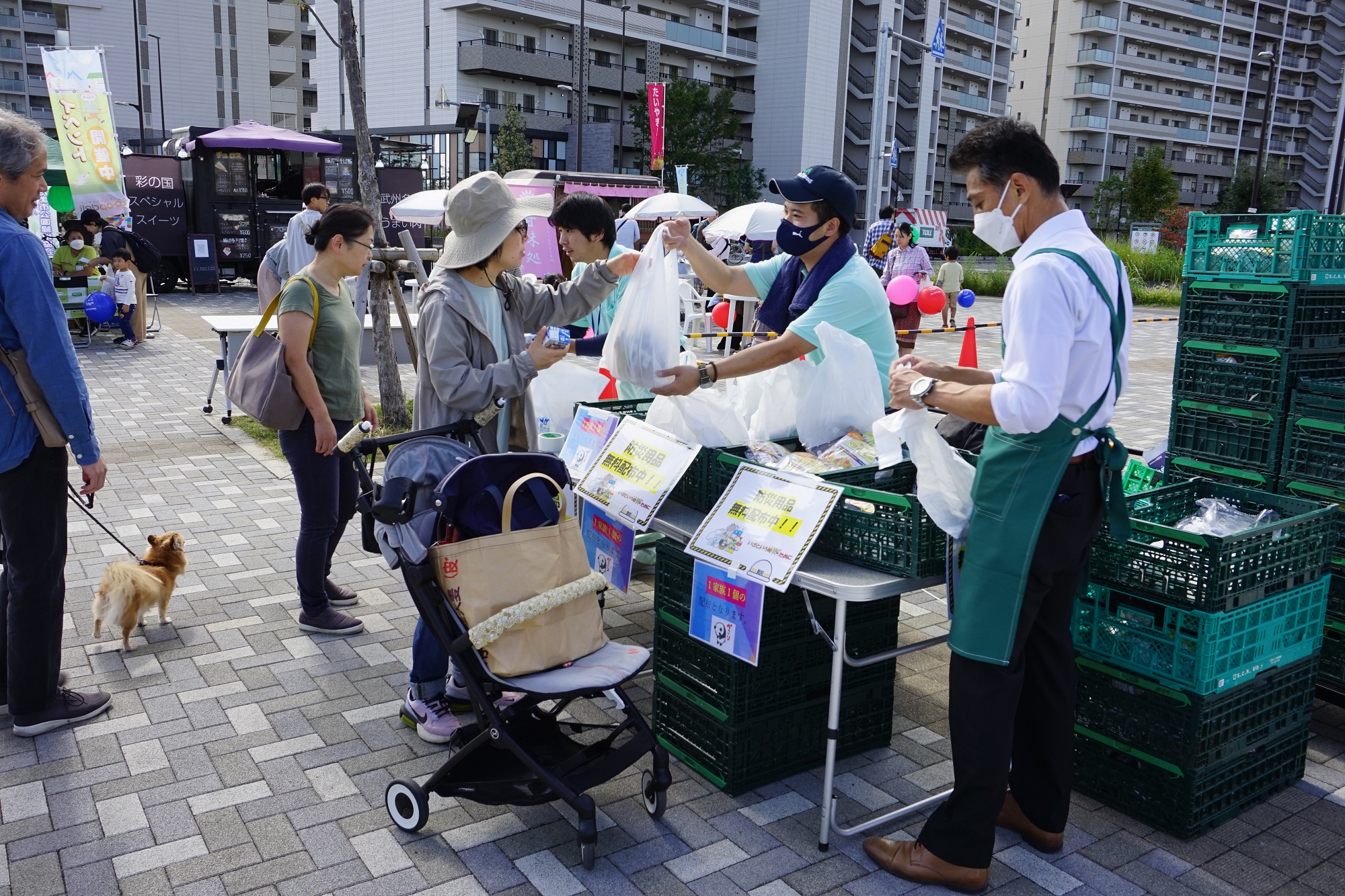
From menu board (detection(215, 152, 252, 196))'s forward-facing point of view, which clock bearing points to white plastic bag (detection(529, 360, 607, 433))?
The white plastic bag is roughly at 12 o'clock from the menu board.

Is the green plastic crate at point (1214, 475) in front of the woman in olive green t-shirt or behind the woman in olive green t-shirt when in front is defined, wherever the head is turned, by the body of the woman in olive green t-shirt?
in front

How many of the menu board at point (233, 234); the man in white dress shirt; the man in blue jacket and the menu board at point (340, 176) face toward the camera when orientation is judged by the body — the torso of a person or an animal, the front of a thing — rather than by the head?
2

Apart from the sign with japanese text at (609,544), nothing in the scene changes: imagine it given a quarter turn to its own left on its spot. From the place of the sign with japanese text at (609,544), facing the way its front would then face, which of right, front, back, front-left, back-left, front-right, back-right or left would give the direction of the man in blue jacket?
back-right

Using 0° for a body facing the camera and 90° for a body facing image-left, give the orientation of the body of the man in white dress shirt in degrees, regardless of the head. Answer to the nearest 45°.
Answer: approximately 90°

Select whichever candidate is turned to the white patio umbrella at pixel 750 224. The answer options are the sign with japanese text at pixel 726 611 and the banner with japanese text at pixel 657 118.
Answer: the banner with japanese text

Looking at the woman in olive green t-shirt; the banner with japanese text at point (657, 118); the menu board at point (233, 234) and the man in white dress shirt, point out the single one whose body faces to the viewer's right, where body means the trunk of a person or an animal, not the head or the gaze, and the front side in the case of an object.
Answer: the woman in olive green t-shirt

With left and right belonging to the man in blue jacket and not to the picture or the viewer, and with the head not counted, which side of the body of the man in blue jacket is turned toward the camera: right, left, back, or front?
right

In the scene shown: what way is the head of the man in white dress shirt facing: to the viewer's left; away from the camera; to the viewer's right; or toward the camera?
to the viewer's left

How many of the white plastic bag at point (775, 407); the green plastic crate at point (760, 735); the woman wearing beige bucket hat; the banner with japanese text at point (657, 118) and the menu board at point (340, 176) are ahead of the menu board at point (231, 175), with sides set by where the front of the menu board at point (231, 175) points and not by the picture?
3
